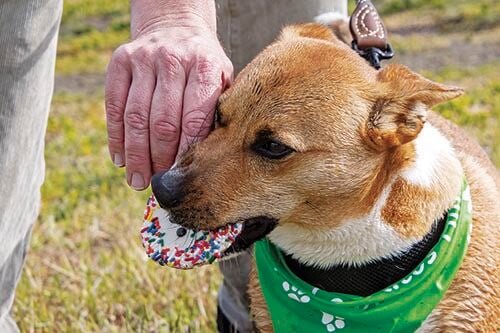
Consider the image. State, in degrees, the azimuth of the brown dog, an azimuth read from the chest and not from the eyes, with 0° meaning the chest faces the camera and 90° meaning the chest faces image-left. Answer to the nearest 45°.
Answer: approximately 45°
